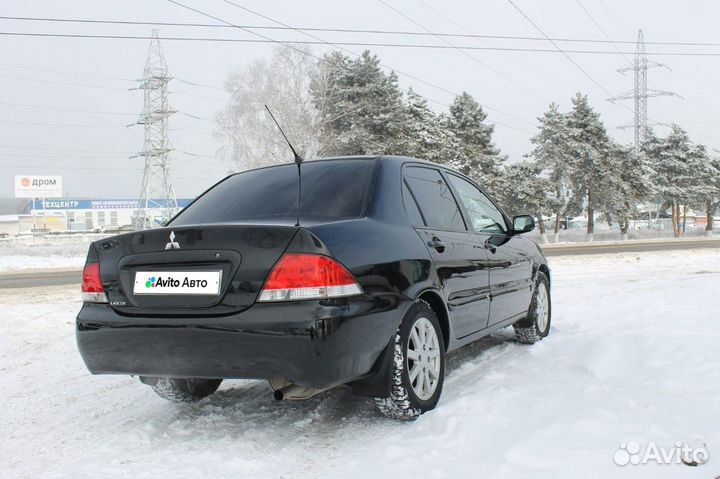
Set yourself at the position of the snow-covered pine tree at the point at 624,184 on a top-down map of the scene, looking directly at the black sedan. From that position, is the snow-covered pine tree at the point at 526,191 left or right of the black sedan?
right

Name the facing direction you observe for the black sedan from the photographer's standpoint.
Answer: facing away from the viewer and to the right of the viewer

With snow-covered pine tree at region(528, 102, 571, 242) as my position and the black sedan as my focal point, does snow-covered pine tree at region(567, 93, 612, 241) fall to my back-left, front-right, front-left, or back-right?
back-left

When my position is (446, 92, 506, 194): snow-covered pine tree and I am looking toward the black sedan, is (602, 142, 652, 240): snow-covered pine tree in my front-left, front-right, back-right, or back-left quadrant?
back-left

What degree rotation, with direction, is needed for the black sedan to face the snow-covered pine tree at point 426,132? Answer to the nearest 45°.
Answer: approximately 45° to its left

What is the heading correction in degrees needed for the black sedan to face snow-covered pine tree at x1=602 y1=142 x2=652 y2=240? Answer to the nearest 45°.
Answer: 0° — it already faces it

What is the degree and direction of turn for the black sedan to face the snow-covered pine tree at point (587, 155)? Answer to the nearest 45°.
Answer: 0° — it already faces it

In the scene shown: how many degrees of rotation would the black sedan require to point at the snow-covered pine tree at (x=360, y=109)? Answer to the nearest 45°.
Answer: approximately 45° to its left

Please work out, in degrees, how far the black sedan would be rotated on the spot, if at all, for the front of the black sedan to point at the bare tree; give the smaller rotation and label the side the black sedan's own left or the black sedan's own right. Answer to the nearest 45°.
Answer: approximately 45° to the black sedan's own left

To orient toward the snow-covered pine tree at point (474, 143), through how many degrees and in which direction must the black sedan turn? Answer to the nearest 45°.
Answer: approximately 45° to its left
